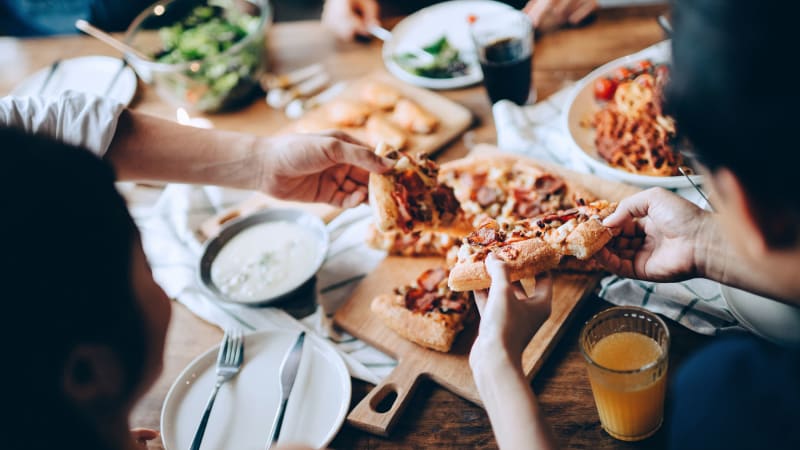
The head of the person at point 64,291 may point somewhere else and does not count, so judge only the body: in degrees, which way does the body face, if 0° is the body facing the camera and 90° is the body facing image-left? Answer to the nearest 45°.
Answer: approximately 225°

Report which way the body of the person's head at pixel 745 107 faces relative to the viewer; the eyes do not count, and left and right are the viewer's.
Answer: facing away from the viewer and to the left of the viewer

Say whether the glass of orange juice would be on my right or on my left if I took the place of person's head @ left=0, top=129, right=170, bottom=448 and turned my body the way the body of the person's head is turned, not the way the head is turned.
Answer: on my right

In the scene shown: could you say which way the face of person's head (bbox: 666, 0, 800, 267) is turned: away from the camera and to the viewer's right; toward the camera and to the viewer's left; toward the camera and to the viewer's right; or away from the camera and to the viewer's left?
away from the camera and to the viewer's left

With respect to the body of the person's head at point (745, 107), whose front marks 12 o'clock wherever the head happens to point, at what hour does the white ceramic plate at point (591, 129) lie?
The white ceramic plate is roughly at 1 o'clock from the person's head.

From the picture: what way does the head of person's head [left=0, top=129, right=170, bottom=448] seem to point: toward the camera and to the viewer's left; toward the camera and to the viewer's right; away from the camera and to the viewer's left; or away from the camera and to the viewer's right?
away from the camera and to the viewer's right
